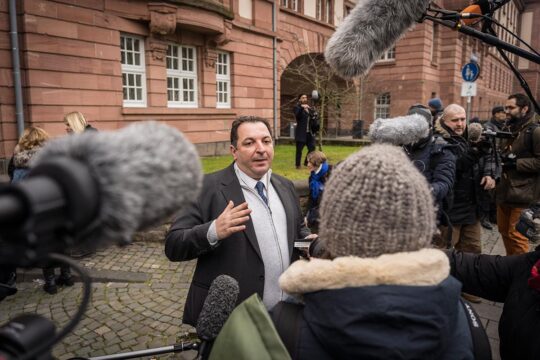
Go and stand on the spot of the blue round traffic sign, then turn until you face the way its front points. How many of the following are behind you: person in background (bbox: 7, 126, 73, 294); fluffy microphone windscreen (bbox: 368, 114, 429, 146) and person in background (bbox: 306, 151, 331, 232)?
0

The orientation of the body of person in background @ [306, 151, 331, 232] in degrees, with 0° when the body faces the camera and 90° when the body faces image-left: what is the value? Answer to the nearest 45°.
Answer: approximately 90°

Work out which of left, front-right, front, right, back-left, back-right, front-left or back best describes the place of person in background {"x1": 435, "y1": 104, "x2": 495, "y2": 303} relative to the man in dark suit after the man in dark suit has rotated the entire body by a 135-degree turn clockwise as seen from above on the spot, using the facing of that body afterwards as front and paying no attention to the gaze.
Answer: back-right

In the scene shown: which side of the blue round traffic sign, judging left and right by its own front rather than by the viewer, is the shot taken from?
front

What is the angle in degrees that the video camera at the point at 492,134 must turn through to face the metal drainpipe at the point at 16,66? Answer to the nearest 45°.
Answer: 0° — it already faces it

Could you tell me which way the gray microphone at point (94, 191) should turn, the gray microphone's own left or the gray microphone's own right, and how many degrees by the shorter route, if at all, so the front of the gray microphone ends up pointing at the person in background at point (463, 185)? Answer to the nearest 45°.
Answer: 0° — it already faces them

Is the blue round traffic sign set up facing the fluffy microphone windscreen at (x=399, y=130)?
yes

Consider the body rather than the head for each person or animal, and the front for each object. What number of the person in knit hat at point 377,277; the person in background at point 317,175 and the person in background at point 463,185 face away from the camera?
1

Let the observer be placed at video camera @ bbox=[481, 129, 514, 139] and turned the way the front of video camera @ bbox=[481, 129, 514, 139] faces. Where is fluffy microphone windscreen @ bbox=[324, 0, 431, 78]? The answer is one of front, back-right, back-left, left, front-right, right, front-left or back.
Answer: left

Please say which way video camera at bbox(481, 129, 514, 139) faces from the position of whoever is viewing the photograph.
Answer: facing to the left of the viewer

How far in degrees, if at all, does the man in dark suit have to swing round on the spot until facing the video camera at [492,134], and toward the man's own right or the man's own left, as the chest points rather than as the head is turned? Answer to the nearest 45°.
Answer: approximately 90° to the man's own left

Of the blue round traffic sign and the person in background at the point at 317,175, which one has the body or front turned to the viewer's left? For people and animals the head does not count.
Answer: the person in background

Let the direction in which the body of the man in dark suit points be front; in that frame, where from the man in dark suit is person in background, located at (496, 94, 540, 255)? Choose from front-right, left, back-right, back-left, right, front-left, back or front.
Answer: left
